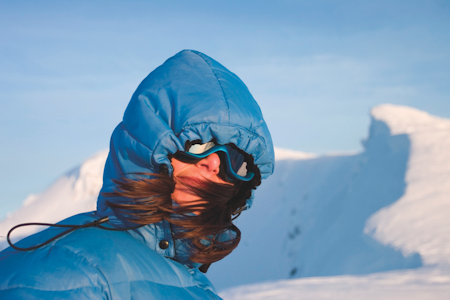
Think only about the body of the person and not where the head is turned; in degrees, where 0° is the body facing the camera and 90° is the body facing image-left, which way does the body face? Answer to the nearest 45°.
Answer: approximately 315°
